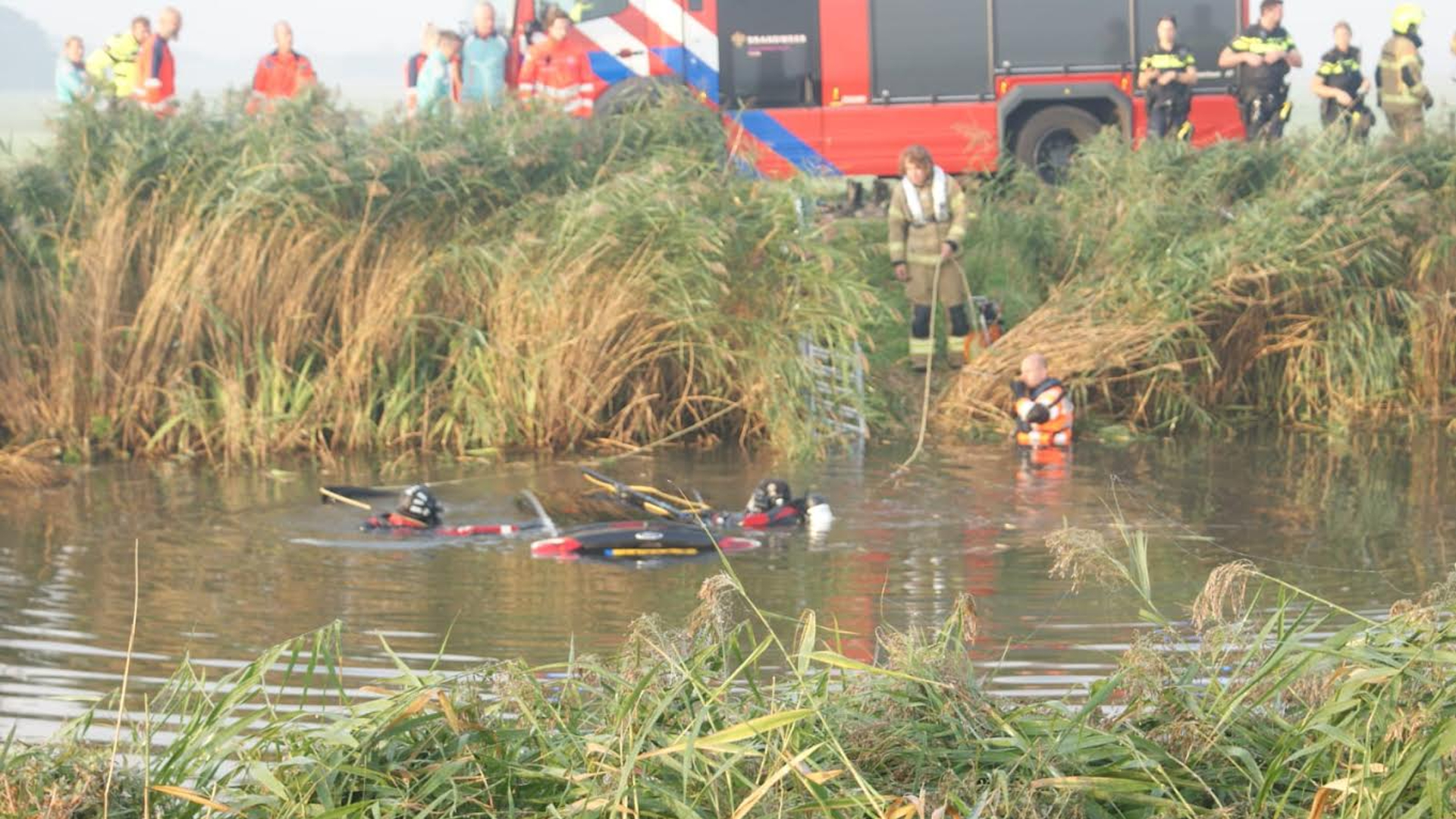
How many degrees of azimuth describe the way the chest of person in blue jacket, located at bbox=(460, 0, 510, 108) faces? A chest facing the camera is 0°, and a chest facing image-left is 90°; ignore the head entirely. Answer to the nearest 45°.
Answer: approximately 0°

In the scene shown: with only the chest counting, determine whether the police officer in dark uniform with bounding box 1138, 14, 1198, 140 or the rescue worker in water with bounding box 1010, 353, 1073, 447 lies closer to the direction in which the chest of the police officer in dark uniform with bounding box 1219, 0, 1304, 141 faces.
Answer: the rescue worker in water

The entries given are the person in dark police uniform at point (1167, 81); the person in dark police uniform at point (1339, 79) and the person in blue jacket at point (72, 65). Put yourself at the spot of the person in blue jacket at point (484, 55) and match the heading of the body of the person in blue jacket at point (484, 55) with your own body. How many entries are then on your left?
2

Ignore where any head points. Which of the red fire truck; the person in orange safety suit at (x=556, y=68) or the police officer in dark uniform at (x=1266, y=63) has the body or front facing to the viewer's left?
the red fire truck

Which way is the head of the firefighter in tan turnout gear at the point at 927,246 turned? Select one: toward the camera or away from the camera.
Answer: toward the camera

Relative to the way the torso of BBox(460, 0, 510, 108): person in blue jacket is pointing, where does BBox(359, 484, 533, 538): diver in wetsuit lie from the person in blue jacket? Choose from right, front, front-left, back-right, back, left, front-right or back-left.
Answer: front

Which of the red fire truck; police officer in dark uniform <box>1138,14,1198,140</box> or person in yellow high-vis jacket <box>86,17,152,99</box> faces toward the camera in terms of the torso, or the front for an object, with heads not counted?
the police officer in dark uniform

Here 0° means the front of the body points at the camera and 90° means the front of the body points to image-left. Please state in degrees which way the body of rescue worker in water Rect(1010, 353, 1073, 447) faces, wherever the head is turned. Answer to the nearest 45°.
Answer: approximately 45°

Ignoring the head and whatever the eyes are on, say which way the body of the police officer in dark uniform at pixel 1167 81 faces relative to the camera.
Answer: toward the camera

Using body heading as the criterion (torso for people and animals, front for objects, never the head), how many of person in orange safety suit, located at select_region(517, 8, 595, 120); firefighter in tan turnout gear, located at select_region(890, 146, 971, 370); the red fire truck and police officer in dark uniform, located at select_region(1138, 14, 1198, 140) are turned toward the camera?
3

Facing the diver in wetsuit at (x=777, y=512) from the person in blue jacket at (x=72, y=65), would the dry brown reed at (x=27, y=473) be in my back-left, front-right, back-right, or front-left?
front-right

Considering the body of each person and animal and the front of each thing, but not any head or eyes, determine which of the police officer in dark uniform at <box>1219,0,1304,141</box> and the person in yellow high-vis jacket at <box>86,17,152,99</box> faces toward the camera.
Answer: the police officer in dark uniform

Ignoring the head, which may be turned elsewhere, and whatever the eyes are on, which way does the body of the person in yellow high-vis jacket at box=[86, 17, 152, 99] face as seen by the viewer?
to the viewer's right

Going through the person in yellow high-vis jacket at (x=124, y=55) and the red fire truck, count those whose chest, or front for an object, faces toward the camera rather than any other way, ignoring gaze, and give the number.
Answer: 0
